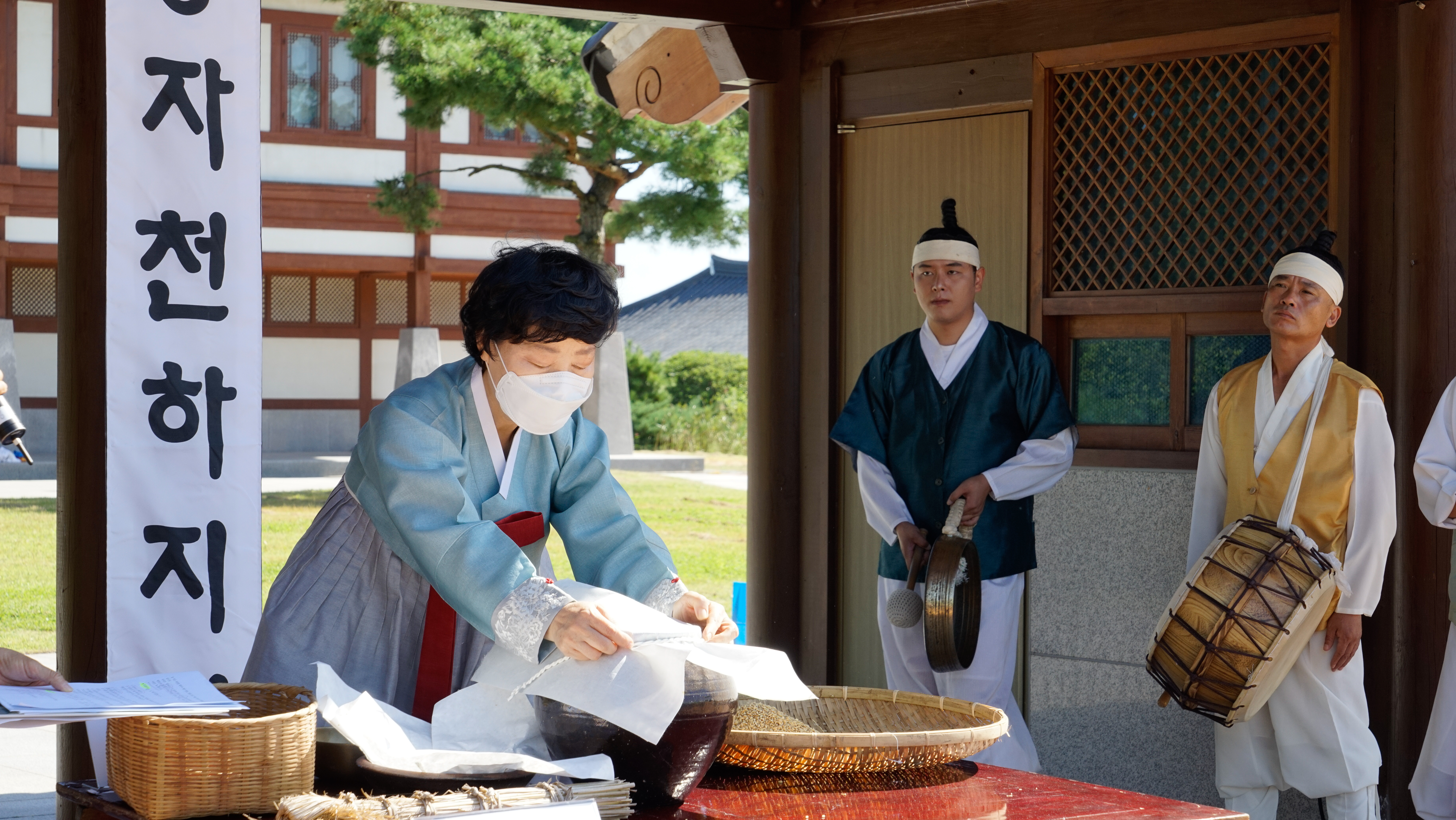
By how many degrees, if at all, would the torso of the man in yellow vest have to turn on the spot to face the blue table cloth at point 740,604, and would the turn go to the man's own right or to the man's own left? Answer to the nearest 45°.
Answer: approximately 90° to the man's own right

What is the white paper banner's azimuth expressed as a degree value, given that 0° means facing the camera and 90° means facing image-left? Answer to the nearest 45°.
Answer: approximately 0°

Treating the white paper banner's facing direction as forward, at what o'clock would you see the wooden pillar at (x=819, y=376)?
The wooden pillar is roughly at 8 o'clock from the white paper banner.

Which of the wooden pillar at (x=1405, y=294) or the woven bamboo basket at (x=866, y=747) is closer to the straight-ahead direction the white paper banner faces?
the woven bamboo basket

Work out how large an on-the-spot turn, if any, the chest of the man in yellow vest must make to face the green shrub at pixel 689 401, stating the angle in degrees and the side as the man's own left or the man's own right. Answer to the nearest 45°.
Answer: approximately 90° to the man's own right

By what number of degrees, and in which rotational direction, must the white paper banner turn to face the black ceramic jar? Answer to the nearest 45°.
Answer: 0° — it already faces it

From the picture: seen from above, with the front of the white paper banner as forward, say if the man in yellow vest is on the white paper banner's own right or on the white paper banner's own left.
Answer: on the white paper banner's own left

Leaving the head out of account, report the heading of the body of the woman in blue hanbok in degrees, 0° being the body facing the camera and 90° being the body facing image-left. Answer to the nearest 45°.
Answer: approximately 315°
